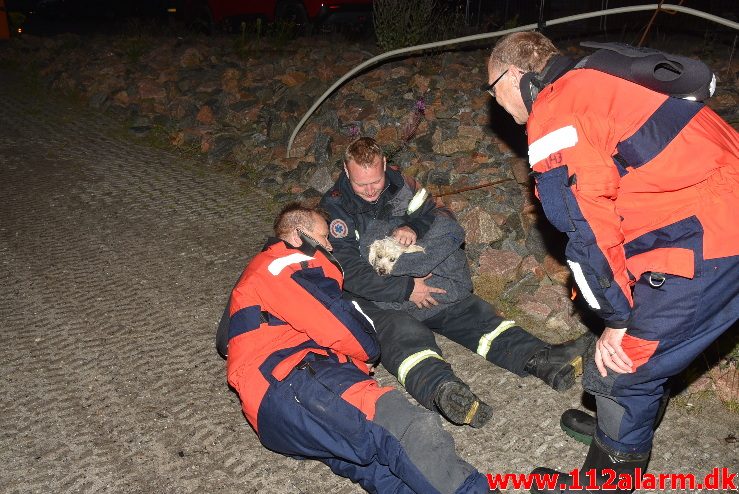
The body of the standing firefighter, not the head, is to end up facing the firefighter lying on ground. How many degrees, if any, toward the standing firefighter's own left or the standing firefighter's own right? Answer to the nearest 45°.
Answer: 0° — they already face them

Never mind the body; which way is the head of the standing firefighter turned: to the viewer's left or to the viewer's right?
to the viewer's left

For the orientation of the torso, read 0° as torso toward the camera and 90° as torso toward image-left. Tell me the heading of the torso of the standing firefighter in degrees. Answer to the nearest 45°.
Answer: approximately 90°

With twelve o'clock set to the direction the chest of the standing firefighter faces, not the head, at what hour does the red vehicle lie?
The red vehicle is roughly at 2 o'clock from the standing firefighter.

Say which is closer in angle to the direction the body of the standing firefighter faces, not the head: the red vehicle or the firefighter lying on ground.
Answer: the firefighter lying on ground
